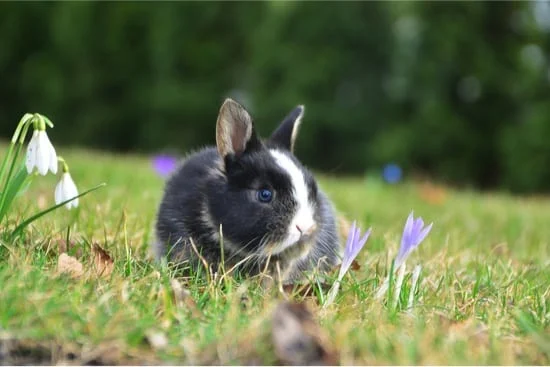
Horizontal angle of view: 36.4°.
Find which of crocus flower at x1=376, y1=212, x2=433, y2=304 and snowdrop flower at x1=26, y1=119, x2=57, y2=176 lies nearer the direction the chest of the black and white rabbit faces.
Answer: the crocus flower

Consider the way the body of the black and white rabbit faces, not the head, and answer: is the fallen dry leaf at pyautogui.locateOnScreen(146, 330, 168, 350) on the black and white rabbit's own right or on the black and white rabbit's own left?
on the black and white rabbit's own right

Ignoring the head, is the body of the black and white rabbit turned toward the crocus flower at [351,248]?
yes

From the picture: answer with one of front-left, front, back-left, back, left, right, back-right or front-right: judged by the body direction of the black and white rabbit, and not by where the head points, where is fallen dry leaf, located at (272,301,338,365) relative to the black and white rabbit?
front-right

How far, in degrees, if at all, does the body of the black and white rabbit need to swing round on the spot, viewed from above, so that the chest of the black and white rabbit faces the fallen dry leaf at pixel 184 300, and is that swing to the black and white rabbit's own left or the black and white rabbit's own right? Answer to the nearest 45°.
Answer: approximately 45° to the black and white rabbit's own right

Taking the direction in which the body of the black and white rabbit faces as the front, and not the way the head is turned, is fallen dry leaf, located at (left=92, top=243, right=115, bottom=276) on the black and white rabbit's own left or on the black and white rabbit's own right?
on the black and white rabbit's own right

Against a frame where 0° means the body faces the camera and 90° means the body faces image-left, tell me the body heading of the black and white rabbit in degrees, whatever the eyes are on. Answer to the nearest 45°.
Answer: approximately 315°

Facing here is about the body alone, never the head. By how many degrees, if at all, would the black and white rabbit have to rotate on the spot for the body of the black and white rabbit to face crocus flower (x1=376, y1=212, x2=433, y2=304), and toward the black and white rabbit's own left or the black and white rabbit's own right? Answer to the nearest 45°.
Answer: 0° — it already faces it

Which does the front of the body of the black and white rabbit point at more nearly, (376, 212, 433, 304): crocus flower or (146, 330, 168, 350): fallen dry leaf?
the crocus flower
